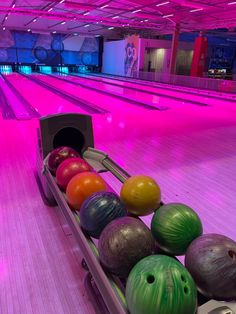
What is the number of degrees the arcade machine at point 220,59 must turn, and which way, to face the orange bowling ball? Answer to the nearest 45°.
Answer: approximately 45° to its left

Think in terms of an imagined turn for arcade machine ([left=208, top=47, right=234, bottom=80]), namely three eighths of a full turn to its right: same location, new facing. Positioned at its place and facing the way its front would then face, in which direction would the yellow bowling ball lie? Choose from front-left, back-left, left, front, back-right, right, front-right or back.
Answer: back

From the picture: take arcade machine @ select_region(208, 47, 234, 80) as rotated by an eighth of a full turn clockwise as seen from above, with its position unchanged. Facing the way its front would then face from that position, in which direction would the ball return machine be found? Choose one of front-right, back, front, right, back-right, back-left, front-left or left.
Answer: left

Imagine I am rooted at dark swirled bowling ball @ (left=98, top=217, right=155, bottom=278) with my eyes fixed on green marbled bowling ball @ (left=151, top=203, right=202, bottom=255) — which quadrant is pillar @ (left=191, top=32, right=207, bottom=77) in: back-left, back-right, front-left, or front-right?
front-left

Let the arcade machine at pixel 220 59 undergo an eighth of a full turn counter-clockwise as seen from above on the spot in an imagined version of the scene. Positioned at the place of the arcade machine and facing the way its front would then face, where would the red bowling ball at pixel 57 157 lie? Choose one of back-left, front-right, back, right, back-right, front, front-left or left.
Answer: front

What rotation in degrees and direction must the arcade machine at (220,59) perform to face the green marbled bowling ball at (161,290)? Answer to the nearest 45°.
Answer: approximately 45° to its left

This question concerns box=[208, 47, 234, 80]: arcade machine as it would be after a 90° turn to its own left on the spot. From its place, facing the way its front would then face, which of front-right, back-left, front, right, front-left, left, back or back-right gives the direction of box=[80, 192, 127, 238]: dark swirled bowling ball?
front-right

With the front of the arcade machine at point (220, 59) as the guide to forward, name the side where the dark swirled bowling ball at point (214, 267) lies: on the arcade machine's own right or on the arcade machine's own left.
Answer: on the arcade machine's own left

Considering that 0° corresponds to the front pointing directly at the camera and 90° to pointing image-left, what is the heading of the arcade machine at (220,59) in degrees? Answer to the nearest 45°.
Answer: approximately 45°

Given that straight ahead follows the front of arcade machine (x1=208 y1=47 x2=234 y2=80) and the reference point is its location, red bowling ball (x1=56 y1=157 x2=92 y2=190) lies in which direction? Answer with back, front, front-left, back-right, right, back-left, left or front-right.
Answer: front-left

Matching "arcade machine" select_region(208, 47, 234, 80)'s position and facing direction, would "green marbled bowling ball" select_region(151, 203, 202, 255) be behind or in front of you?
in front
